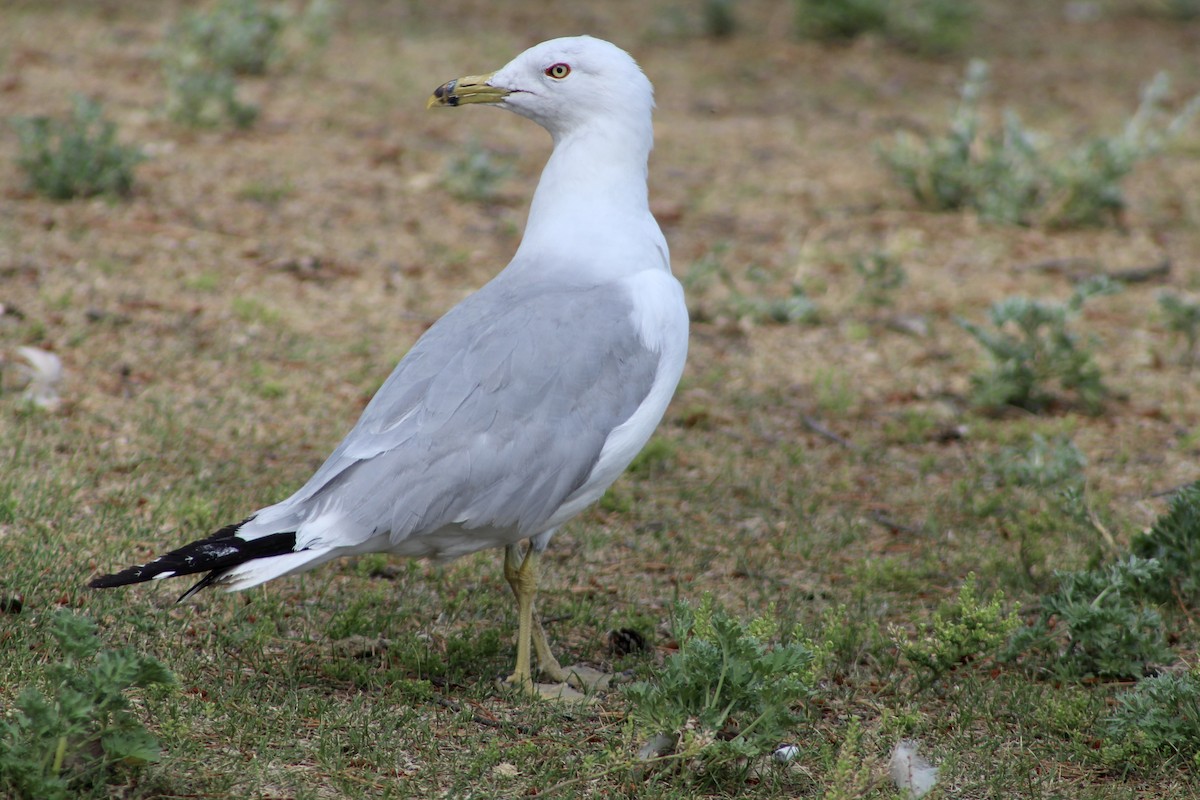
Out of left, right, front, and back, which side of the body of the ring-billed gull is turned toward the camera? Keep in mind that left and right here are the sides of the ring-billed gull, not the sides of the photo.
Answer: right

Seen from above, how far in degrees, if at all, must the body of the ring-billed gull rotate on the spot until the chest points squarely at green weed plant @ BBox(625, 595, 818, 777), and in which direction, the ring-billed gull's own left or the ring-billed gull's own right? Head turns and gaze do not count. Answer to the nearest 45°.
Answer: approximately 45° to the ring-billed gull's own right

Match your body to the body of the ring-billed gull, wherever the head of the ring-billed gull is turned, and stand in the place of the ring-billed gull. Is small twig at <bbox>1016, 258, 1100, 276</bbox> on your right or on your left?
on your left

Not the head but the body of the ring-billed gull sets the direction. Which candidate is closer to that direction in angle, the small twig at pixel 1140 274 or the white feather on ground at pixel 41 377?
the small twig

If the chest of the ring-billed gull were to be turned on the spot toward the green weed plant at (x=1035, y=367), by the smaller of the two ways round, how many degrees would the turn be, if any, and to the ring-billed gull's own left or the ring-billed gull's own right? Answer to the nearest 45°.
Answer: approximately 45° to the ring-billed gull's own left

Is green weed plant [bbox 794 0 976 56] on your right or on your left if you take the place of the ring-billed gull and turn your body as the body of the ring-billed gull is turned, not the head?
on your left

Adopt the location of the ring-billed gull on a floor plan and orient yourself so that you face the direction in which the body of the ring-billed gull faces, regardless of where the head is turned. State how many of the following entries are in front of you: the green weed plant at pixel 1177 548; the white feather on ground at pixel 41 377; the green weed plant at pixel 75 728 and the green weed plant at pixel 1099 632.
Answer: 2

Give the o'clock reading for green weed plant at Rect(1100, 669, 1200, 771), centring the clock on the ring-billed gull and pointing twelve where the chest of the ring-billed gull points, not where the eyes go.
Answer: The green weed plant is roughly at 1 o'clock from the ring-billed gull.
